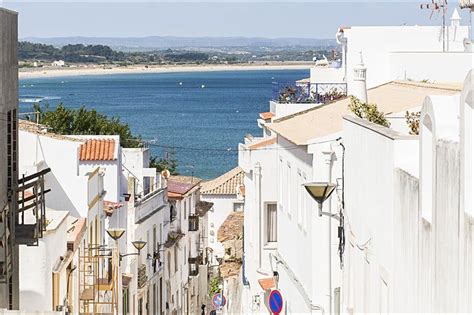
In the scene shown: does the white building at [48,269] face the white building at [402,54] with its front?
no

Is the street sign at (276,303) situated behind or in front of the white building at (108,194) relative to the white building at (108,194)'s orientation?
in front

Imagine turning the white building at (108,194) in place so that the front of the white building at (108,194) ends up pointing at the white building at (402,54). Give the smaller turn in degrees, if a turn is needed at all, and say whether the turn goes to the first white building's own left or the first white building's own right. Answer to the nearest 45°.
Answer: approximately 45° to the first white building's own left

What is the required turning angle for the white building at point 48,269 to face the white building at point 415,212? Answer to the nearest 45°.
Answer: approximately 45° to its right

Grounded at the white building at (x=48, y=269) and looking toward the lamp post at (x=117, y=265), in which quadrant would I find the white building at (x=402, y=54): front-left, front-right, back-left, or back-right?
front-right

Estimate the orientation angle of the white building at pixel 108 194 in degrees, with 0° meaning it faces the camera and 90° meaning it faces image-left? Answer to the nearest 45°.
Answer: approximately 315°

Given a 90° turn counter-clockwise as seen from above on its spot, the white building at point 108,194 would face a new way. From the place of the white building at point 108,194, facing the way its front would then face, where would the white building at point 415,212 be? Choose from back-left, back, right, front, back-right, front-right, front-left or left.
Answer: back-right

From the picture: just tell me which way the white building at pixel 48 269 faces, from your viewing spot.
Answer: facing the viewer and to the right of the viewer
